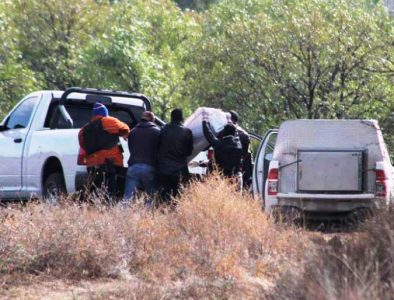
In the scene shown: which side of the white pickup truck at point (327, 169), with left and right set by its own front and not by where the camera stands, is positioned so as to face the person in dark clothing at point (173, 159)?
left

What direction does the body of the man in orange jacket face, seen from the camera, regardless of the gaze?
away from the camera

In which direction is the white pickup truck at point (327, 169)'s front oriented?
away from the camera

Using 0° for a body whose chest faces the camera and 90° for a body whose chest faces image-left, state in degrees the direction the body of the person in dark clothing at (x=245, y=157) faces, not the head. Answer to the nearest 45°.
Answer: approximately 90°

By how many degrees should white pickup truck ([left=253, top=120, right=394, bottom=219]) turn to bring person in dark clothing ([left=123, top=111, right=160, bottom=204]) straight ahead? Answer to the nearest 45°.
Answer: approximately 90° to its left

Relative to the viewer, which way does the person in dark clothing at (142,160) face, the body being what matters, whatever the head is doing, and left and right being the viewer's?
facing away from the viewer

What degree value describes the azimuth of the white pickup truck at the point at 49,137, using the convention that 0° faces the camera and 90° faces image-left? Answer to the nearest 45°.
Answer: approximately 135°

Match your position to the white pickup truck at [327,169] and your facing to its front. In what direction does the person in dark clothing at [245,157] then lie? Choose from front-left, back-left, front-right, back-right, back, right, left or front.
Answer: front-left

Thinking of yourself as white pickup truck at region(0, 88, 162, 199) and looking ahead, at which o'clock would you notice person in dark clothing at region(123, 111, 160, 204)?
The person in dark clothing is roughly at 6 o'clock from the white pickup truck.

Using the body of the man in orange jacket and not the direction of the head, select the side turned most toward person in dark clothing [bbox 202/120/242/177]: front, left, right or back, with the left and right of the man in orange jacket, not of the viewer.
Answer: right
